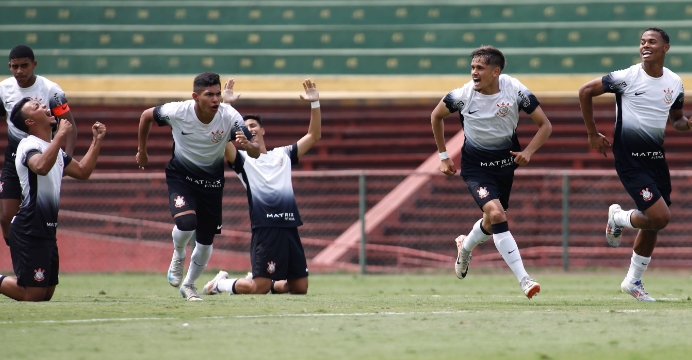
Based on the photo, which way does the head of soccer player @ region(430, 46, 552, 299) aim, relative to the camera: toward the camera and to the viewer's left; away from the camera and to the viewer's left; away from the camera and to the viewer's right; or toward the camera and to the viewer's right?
toward the camera and to the viewer's left

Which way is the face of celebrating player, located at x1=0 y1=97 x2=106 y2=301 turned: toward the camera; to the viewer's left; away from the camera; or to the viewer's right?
to the viewer's right

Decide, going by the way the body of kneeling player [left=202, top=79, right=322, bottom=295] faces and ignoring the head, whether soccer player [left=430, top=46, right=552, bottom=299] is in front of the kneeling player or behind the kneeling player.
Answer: in front

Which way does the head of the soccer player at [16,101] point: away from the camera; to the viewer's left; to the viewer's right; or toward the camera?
toward the camera

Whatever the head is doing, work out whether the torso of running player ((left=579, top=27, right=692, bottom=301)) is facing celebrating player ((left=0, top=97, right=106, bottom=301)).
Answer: no

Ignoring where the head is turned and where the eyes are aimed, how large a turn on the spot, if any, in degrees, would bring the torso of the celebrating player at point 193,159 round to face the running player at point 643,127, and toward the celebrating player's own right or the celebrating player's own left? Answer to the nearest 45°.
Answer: approximately 45° to the celebrating player's own left

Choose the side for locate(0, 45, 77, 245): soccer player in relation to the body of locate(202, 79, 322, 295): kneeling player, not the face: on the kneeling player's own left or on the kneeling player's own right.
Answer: on the kneeling player's own right

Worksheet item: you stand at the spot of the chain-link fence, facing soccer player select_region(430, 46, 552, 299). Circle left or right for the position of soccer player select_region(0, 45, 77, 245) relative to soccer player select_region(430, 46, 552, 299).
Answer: right

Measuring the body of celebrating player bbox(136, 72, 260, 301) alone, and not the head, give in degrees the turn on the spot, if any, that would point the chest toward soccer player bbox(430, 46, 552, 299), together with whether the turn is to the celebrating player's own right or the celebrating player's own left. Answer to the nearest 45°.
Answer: approximately 45° to the celebrating player's own left

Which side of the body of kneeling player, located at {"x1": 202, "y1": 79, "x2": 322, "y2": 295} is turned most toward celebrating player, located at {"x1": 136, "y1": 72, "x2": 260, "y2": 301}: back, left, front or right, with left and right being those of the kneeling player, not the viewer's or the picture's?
right

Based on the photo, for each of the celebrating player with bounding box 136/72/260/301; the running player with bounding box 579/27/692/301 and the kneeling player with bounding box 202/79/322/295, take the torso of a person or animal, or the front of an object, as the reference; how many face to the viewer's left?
0

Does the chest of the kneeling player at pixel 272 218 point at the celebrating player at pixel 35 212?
no

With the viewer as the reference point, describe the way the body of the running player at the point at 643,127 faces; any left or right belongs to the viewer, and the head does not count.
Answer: facing the viewer and to the right of the viewer

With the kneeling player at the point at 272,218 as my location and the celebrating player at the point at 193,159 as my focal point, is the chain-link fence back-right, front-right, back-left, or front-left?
back-right

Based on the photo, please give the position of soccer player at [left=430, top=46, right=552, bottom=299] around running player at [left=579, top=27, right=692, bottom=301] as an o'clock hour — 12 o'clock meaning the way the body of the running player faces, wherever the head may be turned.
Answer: The soccer player is roughly at 4 o'clock from the running player.

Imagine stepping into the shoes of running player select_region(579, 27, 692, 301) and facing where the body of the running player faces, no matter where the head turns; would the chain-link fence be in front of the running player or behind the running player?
behind
